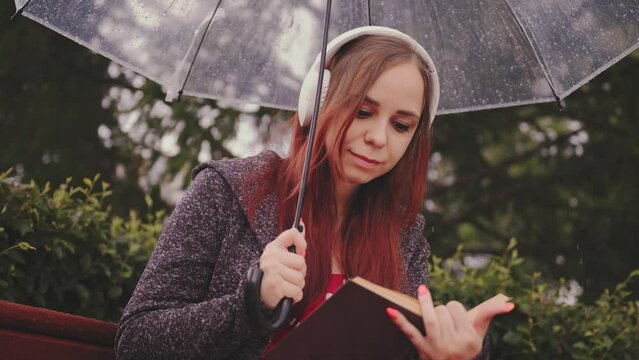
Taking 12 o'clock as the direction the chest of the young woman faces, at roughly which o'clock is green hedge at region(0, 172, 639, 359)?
The green hedge is roughly at 6 o'clock from the young woman.
